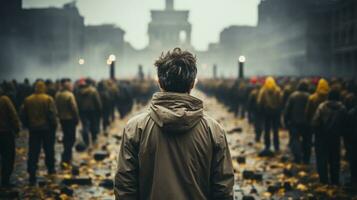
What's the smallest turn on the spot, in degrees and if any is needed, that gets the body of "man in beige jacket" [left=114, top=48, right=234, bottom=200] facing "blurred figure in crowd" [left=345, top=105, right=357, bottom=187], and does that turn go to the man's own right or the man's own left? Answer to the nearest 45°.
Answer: approximately 45° to the man's own right

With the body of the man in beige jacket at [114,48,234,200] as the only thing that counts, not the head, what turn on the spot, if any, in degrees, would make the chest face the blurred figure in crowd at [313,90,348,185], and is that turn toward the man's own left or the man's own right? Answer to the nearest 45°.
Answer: approximately 45° to the man's own right

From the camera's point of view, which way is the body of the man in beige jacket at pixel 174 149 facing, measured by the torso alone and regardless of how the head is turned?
away from the camera

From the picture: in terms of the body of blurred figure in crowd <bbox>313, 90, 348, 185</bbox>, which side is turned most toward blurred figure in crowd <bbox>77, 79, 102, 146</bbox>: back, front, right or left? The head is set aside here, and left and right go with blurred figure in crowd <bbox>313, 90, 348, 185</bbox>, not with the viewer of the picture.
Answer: left

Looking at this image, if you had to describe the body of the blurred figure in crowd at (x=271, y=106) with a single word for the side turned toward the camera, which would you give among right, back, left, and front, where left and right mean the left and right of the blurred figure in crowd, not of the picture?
back

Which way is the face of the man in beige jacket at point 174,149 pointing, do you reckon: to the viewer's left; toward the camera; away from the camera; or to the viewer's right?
away from the camera
